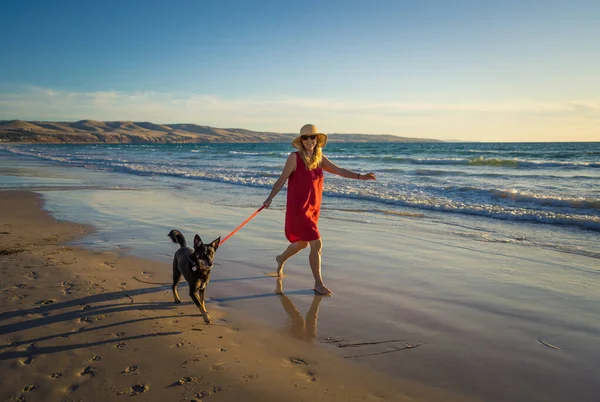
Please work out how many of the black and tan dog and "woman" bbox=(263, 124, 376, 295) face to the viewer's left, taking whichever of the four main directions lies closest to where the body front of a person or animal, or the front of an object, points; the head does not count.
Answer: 0

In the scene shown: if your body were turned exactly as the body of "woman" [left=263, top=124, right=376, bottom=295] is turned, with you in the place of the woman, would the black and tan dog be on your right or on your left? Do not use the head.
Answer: on your right

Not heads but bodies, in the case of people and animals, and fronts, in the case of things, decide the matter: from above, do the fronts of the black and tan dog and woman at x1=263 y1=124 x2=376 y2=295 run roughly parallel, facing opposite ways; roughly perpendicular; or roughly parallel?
roughly parallel

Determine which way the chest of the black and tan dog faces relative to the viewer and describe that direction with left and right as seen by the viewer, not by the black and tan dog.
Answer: facing the viewer and to the right of the viewer

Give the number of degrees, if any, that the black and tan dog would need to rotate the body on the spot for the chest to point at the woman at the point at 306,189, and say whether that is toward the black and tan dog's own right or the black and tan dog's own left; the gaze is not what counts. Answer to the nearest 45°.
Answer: approximately 90° to the black and tan dog's own left

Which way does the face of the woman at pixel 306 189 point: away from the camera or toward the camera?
toward the camera
